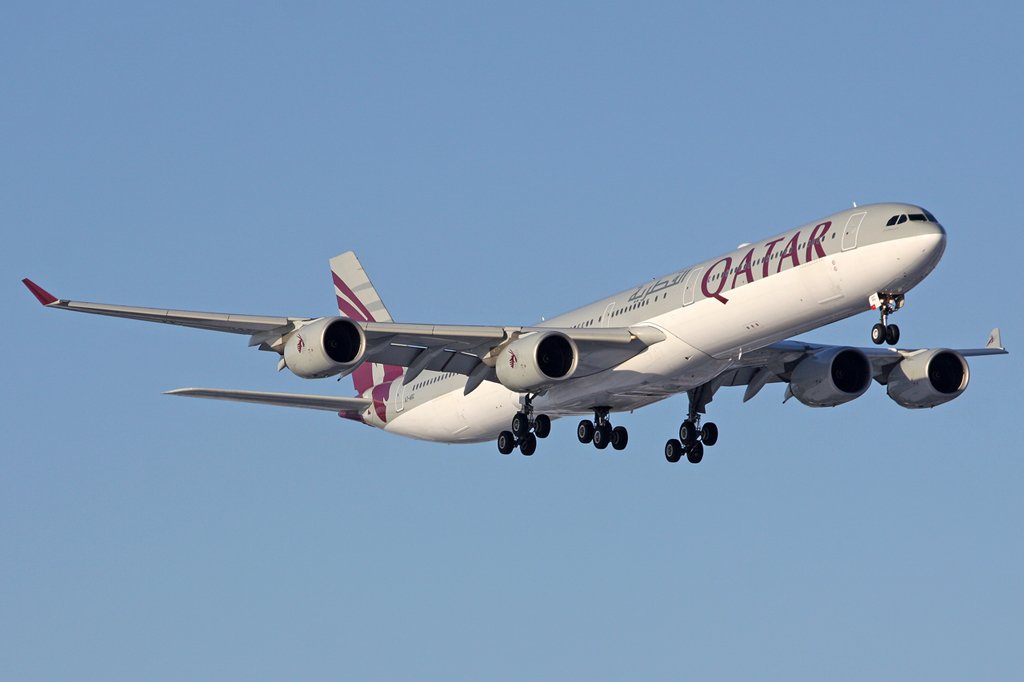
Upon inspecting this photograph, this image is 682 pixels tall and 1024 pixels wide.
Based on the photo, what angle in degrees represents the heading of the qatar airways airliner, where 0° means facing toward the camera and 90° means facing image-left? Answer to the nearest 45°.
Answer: approximately 315°
